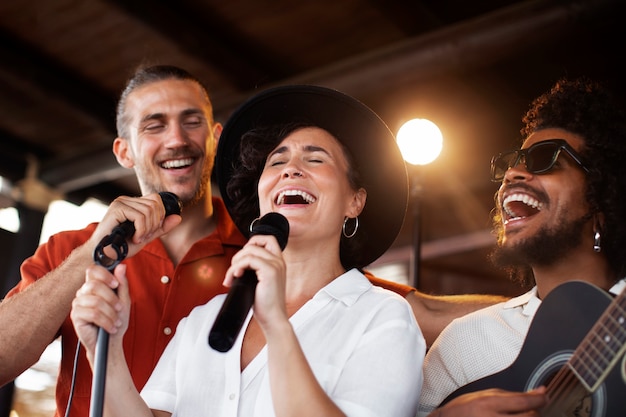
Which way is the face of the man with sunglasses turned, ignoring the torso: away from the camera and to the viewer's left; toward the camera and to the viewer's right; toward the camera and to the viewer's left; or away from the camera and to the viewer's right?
toward the camera and to the viewer's left

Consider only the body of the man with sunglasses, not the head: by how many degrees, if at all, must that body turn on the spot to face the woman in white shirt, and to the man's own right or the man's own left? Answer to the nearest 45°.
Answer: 0° — they already face them

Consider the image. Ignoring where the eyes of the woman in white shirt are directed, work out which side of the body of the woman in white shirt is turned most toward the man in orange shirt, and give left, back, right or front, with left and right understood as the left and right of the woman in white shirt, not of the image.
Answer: right

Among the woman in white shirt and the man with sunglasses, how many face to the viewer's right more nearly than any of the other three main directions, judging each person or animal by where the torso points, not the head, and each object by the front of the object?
0

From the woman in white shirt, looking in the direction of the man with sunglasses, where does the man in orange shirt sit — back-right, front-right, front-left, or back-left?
back-left

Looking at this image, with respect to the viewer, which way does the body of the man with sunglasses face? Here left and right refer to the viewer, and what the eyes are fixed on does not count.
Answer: facing the viewer and to the left of the viewer

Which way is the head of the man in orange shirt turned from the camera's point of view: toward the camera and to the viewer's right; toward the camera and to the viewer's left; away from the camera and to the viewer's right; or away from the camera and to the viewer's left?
toward the camera and to the viewer's right

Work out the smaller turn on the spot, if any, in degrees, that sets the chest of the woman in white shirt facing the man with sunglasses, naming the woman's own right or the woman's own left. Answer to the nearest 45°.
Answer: approximately 135° to the woman's own left
